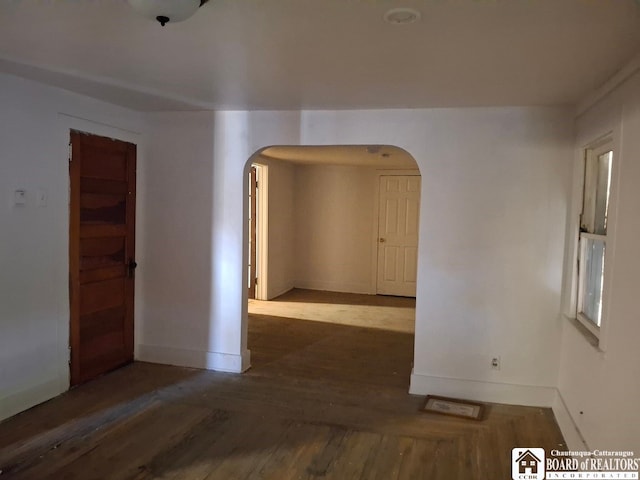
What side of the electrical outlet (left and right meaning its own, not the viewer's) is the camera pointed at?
front

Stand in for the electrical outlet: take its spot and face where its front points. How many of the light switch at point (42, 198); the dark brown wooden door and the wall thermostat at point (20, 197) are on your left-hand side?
0

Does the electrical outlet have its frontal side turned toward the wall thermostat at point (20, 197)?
no

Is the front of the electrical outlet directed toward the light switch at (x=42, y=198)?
no

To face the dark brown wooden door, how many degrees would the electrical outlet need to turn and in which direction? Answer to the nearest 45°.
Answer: approximately 90° to its right

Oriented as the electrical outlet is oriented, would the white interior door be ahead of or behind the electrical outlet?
behind

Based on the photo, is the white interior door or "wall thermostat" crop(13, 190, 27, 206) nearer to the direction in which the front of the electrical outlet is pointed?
the wall thermostat

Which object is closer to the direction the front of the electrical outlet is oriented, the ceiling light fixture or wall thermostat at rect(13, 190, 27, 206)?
the ceiling light fixture

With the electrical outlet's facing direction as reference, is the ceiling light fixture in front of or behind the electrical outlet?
in front

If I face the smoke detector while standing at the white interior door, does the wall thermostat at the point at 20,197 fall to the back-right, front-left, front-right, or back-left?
front-right
